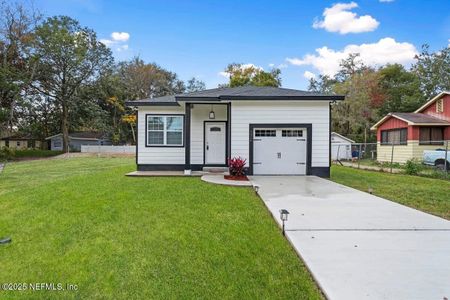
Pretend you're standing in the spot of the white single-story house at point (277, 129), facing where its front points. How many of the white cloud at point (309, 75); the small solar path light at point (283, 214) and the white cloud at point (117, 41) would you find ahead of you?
1

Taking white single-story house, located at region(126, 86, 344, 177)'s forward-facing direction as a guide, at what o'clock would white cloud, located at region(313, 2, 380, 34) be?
The white cloud is roughly at 7 o'clock from the white single-story house.

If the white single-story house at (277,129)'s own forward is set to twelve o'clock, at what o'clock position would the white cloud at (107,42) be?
The white cloud is roughly at 5 o'clock from the white single-story house.

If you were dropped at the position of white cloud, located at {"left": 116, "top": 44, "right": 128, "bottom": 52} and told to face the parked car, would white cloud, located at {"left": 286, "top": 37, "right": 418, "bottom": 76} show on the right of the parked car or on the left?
left

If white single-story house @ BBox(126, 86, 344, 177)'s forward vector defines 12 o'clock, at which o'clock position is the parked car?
The parked car is roughly at 8 o'clock from the white single-story house.

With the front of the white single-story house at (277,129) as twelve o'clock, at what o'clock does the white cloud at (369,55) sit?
The white cloud is roughly at 7 o'clock from the white single-story house.

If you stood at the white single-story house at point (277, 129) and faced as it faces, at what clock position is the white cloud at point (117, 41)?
The white cloud is roughly at 5 o'clock from the white single-story house.

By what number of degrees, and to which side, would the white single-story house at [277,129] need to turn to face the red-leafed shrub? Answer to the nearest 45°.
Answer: approximately 45° to its right

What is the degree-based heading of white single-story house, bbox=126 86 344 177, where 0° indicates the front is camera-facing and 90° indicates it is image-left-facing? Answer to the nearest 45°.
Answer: approximately 0°

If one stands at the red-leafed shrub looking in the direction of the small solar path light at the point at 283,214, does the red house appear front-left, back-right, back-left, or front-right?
back-left

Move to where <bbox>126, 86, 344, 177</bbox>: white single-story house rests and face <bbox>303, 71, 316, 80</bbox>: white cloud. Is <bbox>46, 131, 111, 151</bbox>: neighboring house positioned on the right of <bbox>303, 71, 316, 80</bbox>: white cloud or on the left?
left

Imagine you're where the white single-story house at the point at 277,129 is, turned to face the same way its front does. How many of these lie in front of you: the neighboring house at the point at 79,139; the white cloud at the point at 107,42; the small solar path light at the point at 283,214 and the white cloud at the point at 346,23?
1

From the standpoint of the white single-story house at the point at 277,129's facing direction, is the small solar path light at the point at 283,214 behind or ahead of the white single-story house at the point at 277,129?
ahead

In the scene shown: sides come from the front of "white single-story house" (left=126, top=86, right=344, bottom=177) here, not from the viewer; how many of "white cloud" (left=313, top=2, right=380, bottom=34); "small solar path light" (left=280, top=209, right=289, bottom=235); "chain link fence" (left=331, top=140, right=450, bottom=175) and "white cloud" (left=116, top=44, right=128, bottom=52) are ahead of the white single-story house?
1

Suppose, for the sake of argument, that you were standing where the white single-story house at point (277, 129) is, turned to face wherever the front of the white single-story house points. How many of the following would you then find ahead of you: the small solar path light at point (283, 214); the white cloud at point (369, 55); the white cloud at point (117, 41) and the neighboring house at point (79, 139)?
1

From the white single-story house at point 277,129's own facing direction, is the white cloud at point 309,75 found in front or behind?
behind
